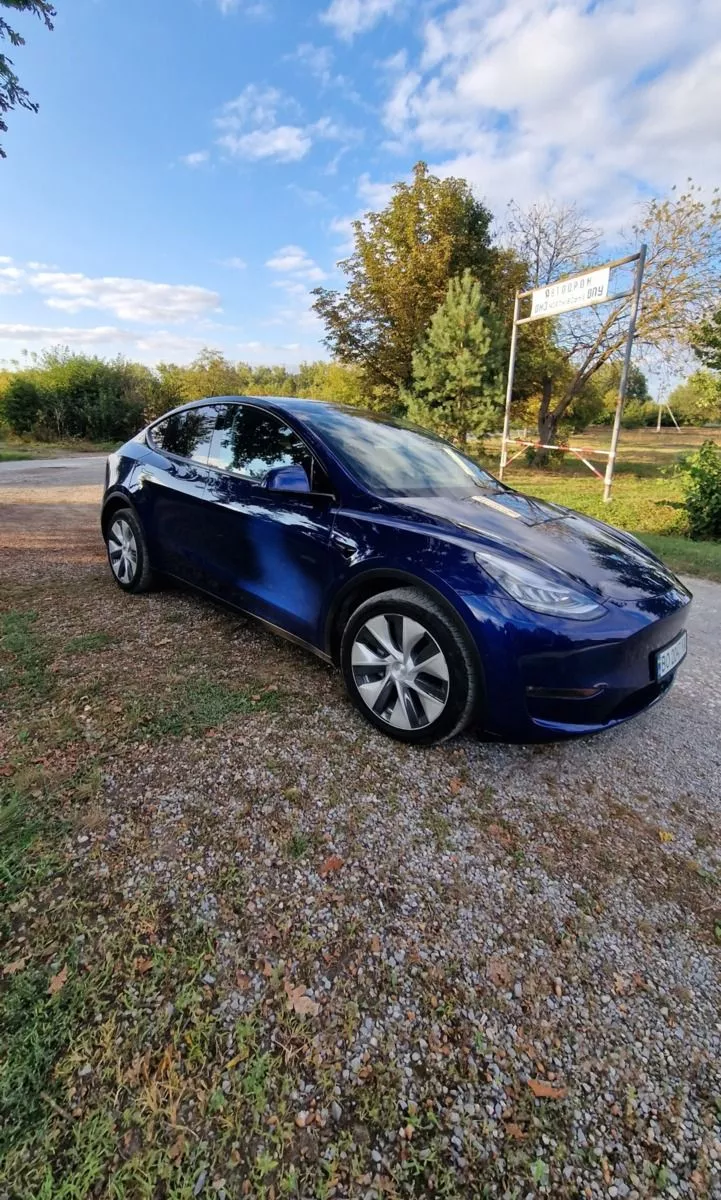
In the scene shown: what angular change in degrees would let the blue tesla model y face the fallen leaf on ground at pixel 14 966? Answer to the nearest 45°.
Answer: approximately 90° to its right

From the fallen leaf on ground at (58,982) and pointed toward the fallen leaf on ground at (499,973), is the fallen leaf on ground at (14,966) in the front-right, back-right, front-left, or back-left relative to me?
back-left

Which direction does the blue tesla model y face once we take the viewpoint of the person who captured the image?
facing the viewer and to the right of the viewer

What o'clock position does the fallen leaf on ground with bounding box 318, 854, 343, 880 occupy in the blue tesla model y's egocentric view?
The fallen leaf on ground is roughly at 2 o'clock from the blue tesla model y.

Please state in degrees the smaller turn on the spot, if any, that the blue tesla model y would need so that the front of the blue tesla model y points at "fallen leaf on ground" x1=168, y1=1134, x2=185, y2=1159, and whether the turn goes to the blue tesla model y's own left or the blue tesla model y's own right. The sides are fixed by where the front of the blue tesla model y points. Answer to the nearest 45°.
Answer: approximately 45° to the blue tesla model y's own right

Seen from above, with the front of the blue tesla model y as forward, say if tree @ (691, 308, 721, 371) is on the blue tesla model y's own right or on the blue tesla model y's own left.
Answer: on the blue tesla model y's own left

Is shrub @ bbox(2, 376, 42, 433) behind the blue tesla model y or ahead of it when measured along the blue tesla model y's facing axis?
behind
